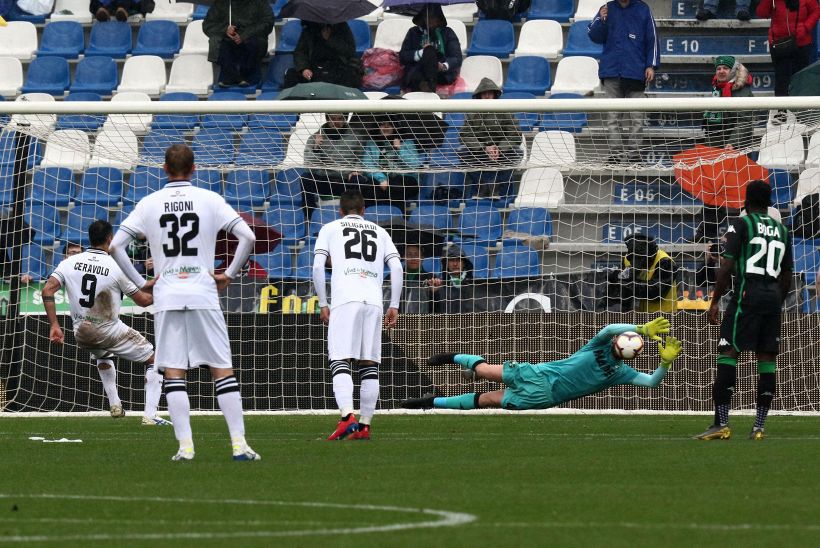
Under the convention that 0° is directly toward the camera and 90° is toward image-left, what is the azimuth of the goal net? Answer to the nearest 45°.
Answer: approximately 0°

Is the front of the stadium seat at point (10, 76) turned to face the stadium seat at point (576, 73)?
no

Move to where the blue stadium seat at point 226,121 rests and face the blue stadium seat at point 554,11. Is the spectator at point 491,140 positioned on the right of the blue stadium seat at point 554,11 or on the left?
right

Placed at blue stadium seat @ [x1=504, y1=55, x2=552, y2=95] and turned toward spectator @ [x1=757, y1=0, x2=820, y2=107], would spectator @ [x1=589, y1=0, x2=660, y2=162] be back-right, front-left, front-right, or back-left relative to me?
front-right

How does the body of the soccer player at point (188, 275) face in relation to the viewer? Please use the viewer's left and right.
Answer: facing away from the viewer

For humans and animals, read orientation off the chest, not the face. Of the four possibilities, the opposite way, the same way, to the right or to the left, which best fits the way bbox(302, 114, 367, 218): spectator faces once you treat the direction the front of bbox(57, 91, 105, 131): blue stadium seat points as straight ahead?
the same way

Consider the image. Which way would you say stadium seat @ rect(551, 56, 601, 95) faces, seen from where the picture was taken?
facing the viewer

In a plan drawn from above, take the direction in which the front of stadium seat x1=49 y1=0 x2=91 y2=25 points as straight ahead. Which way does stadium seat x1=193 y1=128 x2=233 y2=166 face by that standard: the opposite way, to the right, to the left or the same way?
the same way

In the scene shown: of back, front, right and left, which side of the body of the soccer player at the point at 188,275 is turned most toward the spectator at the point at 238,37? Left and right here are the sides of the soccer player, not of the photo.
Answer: front

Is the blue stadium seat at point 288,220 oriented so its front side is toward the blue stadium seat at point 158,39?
no

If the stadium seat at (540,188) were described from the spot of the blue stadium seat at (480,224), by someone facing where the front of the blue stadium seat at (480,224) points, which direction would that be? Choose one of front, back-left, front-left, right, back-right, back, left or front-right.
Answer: left

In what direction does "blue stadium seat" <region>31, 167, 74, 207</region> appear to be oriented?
toward the camera

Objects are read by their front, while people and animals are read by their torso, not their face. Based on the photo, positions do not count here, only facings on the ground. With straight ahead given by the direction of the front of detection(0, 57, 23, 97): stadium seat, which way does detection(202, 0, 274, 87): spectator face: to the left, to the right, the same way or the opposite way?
the same way

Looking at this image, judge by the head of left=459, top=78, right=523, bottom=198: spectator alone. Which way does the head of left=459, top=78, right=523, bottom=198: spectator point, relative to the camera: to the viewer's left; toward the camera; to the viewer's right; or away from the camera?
toward the camera

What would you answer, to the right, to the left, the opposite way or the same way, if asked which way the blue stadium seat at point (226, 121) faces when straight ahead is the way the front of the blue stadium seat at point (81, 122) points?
the same way

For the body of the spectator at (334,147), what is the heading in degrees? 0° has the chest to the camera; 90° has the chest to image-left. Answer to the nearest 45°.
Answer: approximately 0°

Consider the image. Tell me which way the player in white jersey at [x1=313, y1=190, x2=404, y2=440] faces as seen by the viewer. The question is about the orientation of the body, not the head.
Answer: away from the camera
